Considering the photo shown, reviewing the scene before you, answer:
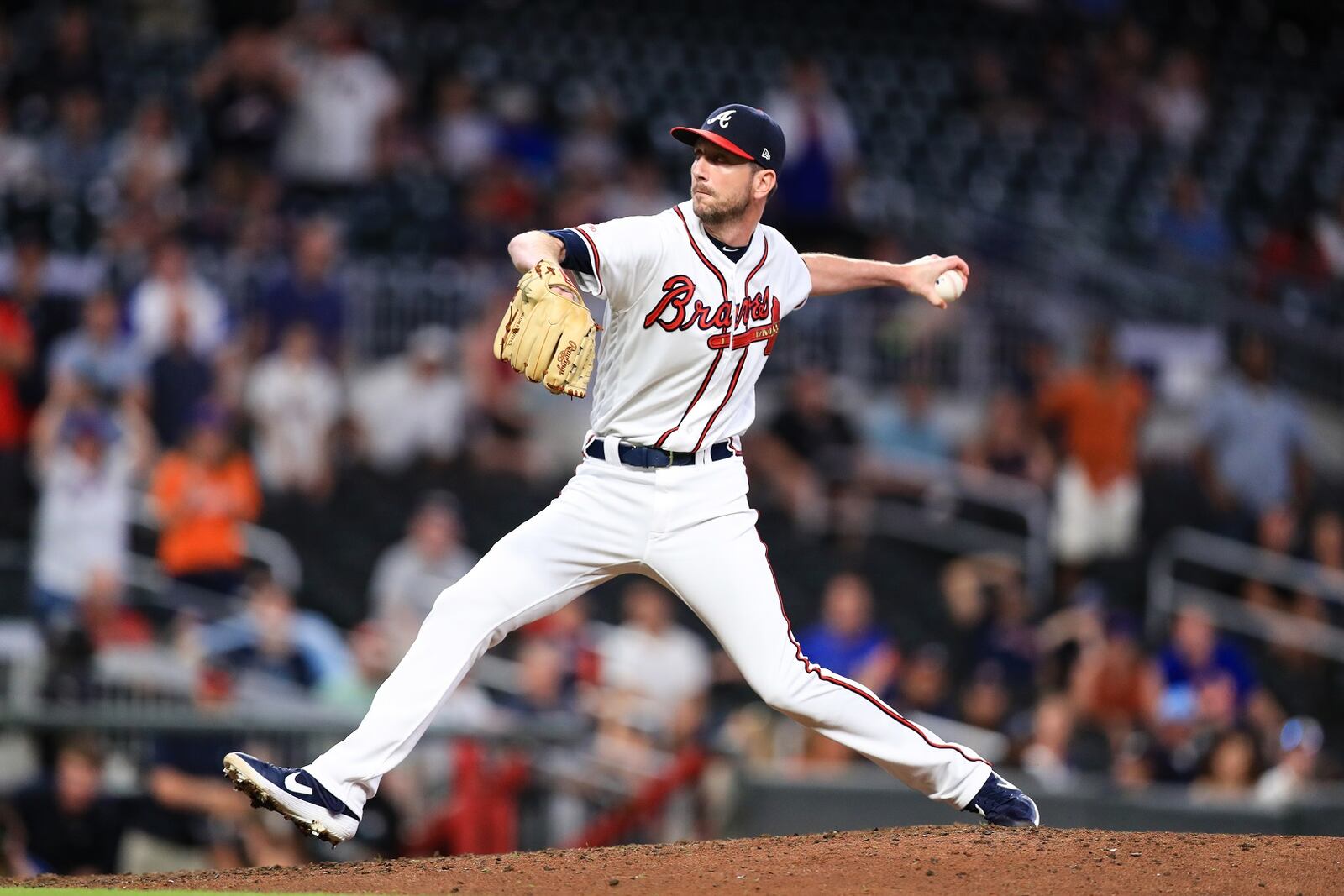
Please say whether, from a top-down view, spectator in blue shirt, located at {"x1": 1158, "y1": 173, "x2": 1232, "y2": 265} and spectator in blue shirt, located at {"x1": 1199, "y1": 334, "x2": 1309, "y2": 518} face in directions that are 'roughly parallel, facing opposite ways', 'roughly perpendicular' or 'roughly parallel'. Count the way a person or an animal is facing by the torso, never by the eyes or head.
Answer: roughly parallel

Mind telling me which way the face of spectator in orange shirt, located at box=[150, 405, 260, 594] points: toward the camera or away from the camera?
toward the camera

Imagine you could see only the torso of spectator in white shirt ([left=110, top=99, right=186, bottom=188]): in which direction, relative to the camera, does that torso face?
toward the camera

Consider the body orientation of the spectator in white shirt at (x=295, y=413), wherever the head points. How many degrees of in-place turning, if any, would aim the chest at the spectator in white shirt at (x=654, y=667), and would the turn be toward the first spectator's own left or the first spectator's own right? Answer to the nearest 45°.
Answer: approximately 45° to the first spectator's own left

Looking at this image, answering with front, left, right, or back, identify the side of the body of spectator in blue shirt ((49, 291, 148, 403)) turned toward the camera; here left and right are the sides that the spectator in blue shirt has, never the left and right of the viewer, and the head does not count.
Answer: front

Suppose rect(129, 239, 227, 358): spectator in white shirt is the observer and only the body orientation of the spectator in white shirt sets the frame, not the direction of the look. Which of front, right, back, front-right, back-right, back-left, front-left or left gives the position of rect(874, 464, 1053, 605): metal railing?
left

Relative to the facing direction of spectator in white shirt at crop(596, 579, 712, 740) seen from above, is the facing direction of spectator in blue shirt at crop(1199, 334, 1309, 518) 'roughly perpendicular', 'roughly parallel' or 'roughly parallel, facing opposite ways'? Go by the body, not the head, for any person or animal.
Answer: roughly parallel

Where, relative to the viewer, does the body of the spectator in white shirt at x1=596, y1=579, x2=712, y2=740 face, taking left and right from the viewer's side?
facing the viewer

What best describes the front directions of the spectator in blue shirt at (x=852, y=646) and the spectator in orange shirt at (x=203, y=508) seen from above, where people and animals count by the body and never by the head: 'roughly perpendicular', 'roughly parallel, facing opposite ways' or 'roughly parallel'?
roughly parallel

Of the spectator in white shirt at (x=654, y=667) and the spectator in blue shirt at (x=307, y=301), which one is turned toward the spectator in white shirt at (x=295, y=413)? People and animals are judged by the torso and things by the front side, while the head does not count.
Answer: the spectator in blue shirt

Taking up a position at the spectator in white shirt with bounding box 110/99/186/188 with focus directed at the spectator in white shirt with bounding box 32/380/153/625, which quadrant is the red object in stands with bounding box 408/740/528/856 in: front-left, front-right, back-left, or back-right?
front-left

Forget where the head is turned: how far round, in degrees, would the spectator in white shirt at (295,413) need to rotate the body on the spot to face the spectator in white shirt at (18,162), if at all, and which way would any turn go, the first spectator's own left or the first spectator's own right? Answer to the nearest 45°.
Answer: approximately 135° to the first spectator's own right

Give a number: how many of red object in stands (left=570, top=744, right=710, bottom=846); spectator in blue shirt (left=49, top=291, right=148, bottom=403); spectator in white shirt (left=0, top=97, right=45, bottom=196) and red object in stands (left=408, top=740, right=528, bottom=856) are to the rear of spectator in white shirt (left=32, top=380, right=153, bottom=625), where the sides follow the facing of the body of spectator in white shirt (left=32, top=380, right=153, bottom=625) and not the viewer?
2

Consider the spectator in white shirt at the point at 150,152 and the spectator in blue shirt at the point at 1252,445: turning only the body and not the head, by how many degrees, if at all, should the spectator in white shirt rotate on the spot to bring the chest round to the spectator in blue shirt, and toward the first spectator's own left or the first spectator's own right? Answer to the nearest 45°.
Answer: approximately 90° to the first spectator's own left

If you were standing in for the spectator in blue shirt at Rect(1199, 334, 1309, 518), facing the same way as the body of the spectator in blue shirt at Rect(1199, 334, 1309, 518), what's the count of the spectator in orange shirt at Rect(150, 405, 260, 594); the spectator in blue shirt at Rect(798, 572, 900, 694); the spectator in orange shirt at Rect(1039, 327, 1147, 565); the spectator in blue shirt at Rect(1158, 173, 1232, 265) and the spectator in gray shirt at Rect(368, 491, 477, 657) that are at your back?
1

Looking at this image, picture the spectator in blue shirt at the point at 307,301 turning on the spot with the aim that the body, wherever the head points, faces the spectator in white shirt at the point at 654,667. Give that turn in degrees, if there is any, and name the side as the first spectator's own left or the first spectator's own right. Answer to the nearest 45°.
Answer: approximately 45° to the first spectator's own left

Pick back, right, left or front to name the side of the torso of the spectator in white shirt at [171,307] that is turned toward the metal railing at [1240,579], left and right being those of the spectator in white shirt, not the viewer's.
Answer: left

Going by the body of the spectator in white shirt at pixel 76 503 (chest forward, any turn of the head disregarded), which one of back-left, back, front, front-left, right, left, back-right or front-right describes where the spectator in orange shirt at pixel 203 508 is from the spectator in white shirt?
left

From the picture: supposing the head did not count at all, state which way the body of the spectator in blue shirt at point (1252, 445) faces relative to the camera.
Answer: toward the camera

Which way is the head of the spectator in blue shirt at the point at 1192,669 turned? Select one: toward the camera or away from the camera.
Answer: toward the camera

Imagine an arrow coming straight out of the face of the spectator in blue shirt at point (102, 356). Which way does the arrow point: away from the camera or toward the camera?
toward the camera

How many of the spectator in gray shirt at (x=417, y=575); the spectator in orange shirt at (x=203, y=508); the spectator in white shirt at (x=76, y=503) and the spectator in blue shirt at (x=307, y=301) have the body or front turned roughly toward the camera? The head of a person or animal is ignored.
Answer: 4
